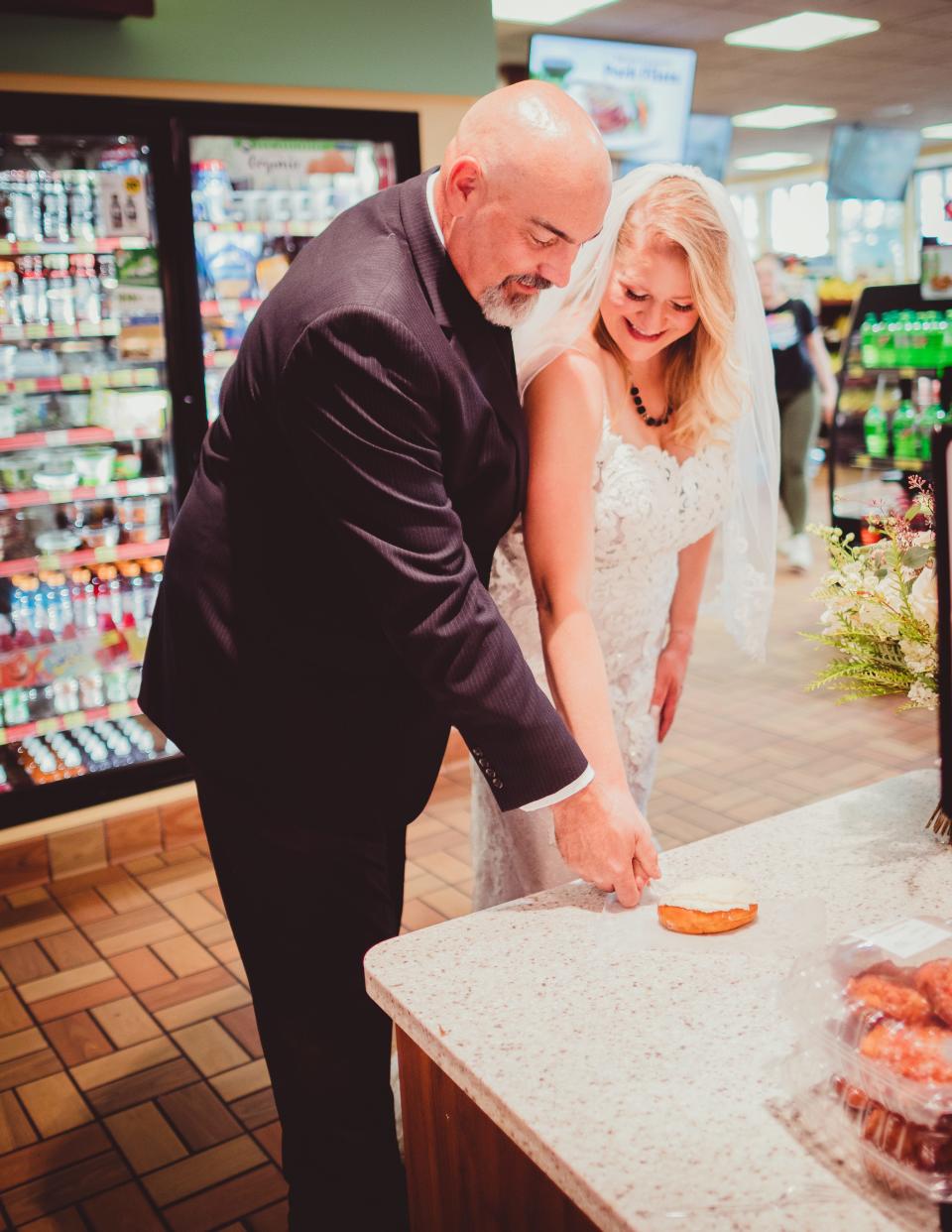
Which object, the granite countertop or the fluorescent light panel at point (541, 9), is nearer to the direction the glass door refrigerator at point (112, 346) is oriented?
the granite countertop

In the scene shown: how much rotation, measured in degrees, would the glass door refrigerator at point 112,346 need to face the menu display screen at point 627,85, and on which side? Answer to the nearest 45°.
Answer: approximately 90° to its left

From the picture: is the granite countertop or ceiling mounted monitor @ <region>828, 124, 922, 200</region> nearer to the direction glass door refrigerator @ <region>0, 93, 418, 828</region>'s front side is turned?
the granite countertop

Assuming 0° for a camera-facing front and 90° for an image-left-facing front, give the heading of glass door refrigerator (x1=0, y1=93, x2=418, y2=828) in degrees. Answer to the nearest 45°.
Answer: approximately 315°

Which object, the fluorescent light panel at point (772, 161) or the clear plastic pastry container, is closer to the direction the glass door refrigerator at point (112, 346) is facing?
the clear plastic pastry container

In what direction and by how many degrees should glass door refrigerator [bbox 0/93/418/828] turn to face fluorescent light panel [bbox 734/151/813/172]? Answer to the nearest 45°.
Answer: approximately 90° to its left

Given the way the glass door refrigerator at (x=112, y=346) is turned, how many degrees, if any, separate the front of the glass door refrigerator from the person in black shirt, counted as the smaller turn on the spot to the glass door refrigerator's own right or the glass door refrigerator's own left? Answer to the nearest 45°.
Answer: approximately 90° to the glass door refrigerator's own left

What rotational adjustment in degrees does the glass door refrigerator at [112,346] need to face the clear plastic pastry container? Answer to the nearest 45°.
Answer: approximately 45° to its right
